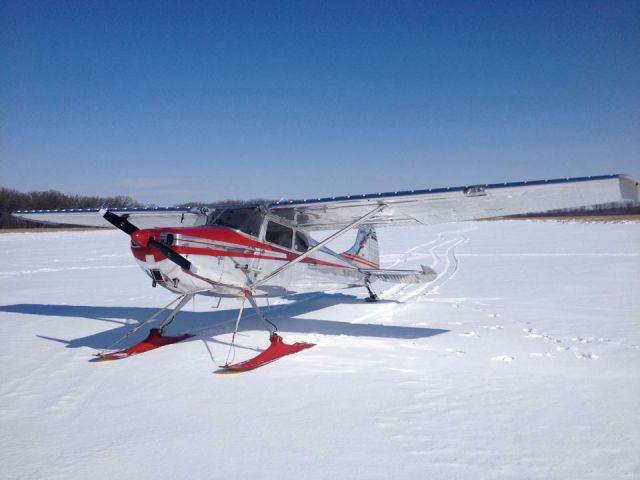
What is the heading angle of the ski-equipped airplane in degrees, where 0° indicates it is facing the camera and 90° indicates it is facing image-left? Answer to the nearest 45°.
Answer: approximately 45°
